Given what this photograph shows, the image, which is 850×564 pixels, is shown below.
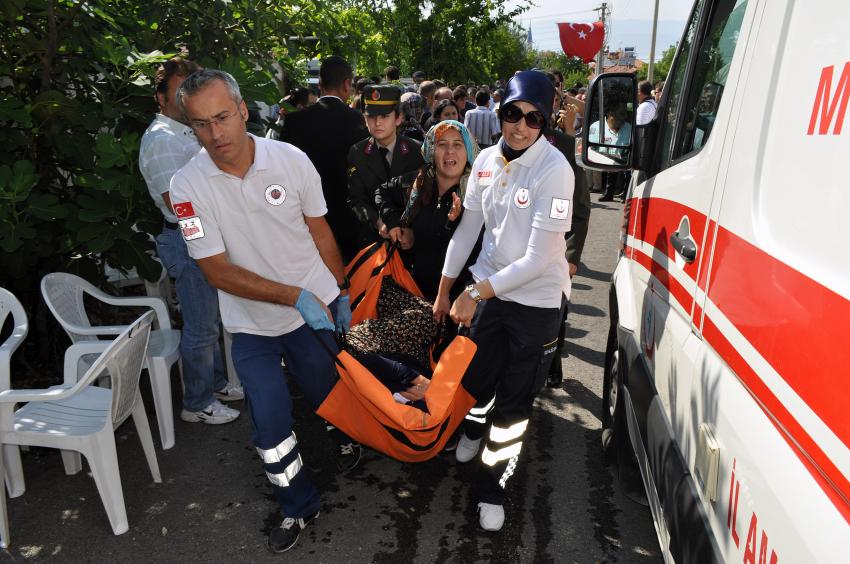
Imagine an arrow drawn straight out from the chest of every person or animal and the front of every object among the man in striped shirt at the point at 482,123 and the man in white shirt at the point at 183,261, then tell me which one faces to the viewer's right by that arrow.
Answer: the man in white shirt at the point at 183,261

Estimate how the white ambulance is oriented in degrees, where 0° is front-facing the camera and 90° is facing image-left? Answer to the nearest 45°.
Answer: approximately 135°

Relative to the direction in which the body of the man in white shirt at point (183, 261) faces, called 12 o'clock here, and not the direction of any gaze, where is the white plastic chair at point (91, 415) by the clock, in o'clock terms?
The white plastic chair is roughly at 4 o'clock from the man in white shirt.
